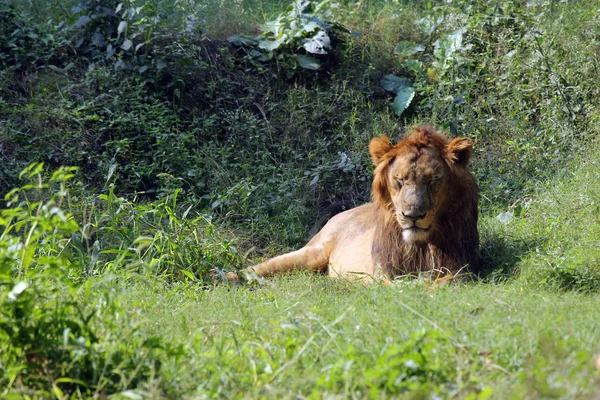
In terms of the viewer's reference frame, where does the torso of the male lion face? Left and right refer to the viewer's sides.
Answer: facing the viewer and to the right of the viewer
